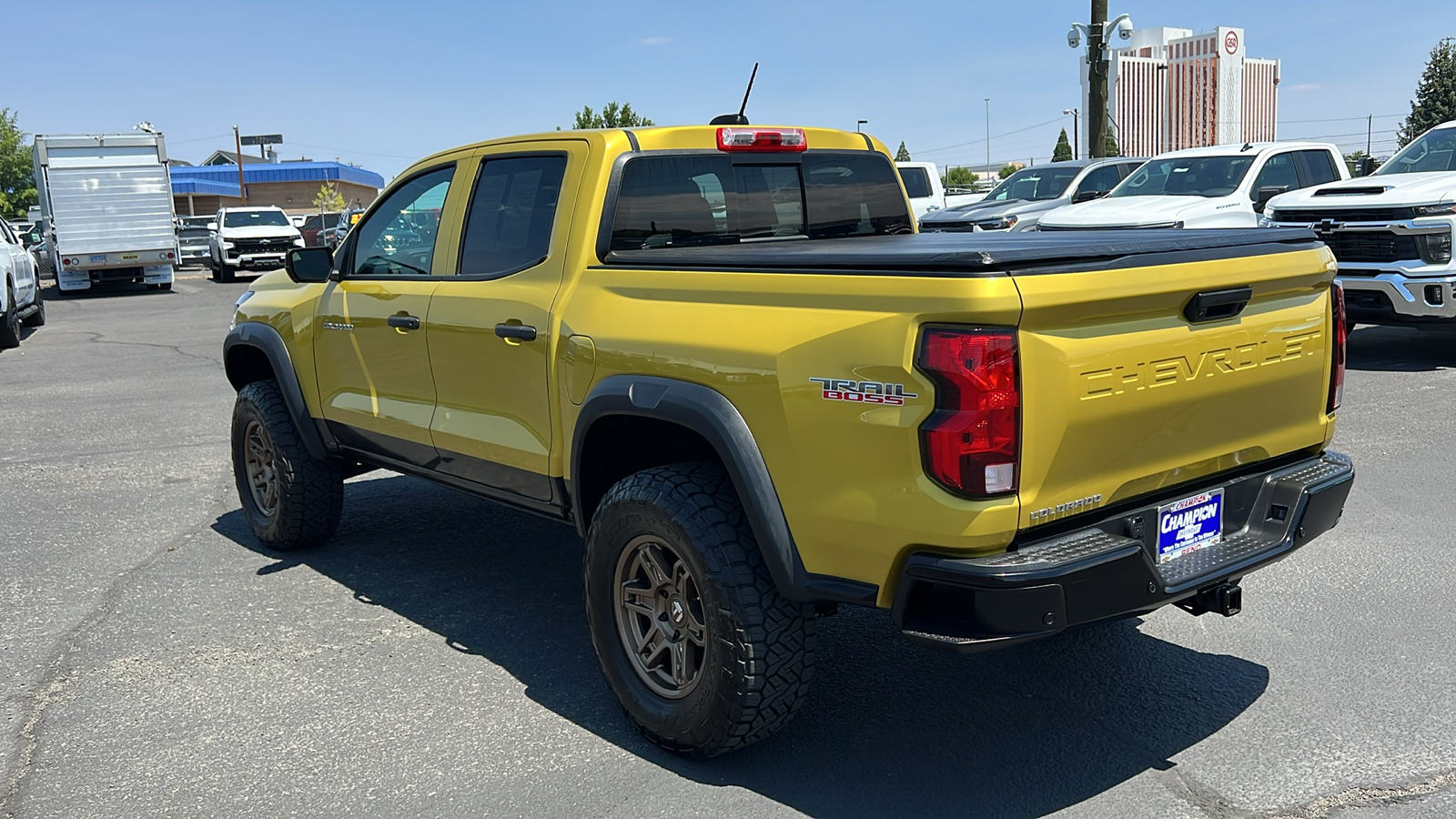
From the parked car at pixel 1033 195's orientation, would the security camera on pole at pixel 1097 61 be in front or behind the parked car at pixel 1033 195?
behind

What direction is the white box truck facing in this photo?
away from the camera

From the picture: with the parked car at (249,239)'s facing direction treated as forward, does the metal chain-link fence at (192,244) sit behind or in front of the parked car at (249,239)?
behind

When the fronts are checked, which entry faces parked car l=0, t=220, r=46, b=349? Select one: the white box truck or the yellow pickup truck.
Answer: the yellow pickup truck

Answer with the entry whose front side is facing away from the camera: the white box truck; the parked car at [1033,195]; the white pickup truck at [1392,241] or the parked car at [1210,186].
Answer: the white box truck

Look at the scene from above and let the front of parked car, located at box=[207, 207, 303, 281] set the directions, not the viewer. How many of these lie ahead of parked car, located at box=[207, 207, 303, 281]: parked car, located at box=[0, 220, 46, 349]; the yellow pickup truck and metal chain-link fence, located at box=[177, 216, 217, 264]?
2

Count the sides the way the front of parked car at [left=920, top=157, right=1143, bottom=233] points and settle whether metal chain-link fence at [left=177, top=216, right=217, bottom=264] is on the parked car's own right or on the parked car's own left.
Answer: on the parked car's own right

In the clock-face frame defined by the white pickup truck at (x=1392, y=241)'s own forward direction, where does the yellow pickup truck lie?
The yellow pickup truck is roughly at 11 o'clock from the white pickup truck.

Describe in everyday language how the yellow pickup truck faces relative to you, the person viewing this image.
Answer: facing away from the viewer and to the left of the viewer

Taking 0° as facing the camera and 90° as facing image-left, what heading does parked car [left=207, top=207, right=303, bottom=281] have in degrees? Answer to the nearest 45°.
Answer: approximately 0°

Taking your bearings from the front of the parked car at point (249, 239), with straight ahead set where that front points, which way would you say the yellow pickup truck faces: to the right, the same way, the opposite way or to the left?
the opposite way

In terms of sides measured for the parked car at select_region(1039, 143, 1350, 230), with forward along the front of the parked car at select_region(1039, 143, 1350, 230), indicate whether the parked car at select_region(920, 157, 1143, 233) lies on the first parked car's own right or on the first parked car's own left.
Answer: on the first parked car's own right

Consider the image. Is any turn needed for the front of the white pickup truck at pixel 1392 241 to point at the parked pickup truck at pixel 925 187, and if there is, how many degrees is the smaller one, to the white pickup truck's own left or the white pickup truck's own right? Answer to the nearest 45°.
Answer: approximately 90° to the white pickup truck's own right
